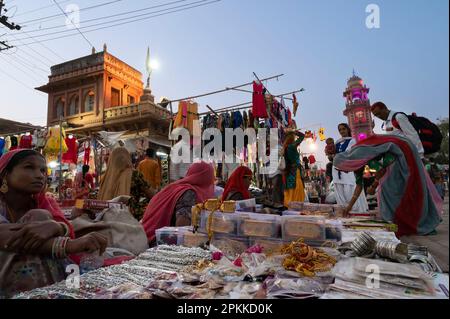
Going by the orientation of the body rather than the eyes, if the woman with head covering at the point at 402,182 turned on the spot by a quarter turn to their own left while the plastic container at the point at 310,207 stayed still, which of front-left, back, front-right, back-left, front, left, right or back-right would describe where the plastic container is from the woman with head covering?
right

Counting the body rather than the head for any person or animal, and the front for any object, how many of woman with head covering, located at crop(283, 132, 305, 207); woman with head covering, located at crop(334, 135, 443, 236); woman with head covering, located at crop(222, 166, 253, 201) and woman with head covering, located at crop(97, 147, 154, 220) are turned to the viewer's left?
1

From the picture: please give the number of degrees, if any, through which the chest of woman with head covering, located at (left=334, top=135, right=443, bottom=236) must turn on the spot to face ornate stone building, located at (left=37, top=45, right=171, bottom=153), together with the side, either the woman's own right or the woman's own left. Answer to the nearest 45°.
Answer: approximately 45° to the woman's own right

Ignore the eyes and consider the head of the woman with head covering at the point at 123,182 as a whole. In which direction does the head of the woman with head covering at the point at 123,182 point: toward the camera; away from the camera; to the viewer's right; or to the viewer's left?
away from the camera

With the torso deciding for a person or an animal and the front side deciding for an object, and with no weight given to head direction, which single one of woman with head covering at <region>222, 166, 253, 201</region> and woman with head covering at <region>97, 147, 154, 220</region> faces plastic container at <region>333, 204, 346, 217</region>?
woman with head covering at <region>222, 166, 253, 201</region>

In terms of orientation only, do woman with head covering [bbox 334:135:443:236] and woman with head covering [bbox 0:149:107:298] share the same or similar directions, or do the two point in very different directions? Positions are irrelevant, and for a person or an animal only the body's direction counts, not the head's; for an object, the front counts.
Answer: very different directions

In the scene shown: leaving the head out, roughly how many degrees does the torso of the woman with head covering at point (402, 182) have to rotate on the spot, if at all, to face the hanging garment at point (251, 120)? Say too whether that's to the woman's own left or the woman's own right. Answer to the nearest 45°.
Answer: approximately 45° to the woman's own right

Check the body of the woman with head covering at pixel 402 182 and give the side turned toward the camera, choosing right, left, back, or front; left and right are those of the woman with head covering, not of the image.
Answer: left

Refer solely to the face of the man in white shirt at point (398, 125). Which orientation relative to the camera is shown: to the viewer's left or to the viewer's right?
to the viewer's left

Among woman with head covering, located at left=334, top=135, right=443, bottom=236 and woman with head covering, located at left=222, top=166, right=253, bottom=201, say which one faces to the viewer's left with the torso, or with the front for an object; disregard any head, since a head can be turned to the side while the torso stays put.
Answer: woman with head covering, located at left=334, top=135, right=443, bottom=236

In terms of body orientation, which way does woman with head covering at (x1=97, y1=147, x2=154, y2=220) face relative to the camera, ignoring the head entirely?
away from the camera
